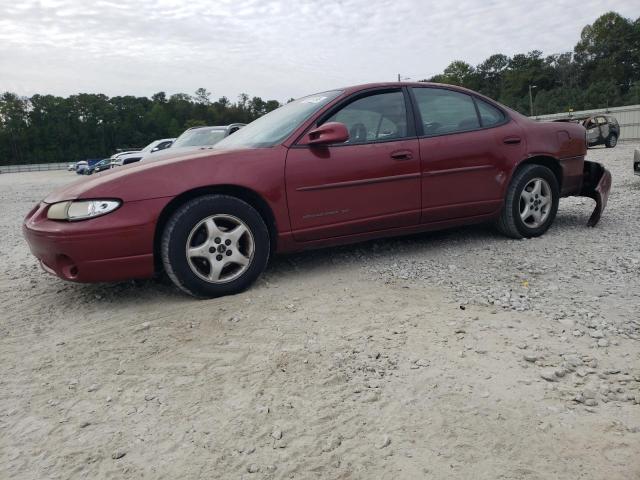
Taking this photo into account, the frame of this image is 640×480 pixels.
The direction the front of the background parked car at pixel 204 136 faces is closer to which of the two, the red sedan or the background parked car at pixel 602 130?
the red sedan

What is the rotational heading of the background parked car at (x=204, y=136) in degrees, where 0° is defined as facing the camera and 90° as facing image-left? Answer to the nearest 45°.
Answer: approximately 45°

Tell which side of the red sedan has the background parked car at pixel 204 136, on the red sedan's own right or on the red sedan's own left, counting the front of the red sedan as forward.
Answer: on the red sedan's own right

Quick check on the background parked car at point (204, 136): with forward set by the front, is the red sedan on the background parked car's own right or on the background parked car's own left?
on the background parked car's own left

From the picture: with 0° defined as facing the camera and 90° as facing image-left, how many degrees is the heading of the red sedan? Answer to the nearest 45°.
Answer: approximately 45°

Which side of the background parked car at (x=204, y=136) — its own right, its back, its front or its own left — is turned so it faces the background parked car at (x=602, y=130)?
back

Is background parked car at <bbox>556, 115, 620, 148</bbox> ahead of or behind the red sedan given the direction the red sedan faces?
behind
